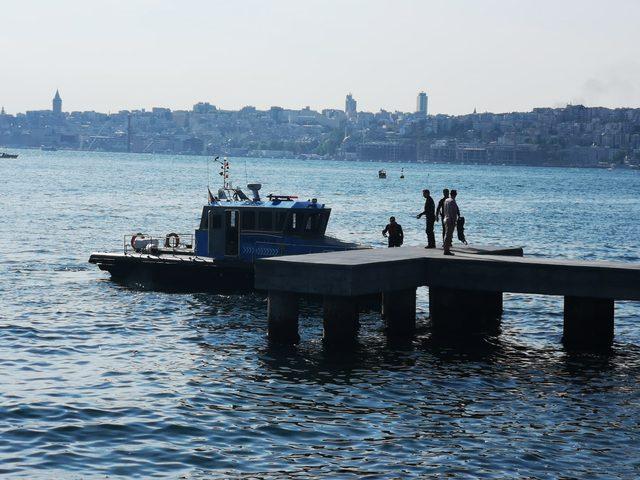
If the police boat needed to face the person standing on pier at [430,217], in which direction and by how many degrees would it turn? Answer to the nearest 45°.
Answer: approximately 45° to its right

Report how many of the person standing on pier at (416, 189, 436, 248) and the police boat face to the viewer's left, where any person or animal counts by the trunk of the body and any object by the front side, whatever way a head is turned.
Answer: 1

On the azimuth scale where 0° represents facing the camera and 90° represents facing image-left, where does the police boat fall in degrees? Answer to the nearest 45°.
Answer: approximately 270°

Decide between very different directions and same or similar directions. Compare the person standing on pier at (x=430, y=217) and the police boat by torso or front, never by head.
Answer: very different directions

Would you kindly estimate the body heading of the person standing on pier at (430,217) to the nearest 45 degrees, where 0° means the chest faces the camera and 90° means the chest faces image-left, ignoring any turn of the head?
approximately 90°

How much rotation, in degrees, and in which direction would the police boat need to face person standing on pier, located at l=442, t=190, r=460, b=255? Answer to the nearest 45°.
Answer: approximately 45° to its right

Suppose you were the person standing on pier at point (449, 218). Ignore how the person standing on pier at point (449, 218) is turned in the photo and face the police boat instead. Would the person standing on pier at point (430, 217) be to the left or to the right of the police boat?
right
